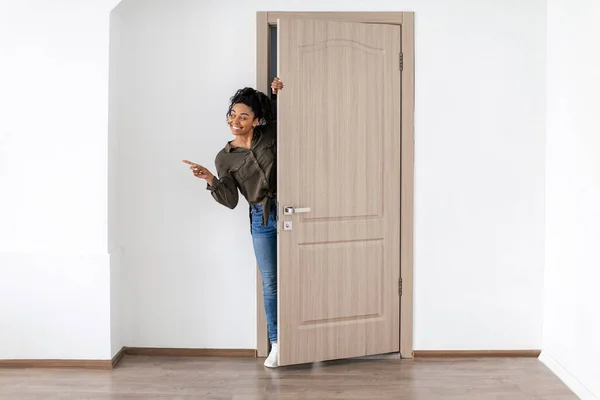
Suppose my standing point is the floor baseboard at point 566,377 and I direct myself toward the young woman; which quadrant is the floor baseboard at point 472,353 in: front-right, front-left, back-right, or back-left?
front-right

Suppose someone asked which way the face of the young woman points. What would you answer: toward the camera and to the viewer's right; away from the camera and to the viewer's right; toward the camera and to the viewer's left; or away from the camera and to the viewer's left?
toward the camera and to the viewer's left

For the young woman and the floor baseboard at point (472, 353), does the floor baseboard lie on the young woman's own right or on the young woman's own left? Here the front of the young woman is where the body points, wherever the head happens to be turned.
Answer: on the young woman's own left

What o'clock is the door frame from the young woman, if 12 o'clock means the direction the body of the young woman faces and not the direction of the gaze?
The door frame is roughly at 9 o'clock from the young woman.

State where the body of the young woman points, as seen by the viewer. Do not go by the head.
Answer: toward the camera

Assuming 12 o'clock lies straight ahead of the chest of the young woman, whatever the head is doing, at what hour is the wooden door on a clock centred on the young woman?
The wooden door is roughly at 9 o'clock from the young woman.

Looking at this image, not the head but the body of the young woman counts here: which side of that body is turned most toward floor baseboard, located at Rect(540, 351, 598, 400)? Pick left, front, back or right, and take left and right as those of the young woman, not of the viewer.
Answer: left
